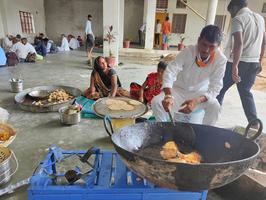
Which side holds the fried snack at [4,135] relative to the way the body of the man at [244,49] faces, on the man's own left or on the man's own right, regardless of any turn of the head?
on the man's own left

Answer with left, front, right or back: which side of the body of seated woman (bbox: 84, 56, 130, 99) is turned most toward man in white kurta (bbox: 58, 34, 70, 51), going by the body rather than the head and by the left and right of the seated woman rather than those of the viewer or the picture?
back

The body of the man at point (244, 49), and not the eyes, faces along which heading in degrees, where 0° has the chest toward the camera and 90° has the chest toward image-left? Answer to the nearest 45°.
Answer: approximately 135°

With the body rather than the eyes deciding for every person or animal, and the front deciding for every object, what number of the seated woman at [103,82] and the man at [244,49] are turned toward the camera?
1

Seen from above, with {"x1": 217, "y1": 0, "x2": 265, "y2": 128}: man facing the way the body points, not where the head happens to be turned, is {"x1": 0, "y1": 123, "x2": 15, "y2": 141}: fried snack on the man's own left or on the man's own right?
on the man's own left

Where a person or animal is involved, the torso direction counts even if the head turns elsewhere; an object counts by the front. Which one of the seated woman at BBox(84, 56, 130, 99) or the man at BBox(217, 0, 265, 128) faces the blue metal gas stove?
the seated woman

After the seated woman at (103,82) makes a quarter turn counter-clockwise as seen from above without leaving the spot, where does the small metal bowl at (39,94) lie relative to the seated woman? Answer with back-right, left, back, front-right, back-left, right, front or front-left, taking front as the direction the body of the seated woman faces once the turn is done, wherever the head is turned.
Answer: back

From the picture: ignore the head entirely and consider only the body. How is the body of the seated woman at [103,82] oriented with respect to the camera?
toward the camera

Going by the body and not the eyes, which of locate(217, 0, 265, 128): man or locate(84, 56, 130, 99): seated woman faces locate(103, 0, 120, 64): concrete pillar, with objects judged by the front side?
the man

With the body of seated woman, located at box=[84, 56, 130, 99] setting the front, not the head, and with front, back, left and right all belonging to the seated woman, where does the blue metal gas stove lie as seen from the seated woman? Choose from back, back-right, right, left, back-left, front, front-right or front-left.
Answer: front

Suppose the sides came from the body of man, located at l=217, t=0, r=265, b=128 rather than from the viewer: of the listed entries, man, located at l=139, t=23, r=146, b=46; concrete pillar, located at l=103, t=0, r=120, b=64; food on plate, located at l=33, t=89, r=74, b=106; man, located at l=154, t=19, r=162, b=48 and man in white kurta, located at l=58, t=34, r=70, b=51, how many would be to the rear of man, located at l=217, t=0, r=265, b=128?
0

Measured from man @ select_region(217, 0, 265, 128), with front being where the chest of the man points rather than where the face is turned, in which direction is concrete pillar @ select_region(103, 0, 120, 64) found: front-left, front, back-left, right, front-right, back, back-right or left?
front

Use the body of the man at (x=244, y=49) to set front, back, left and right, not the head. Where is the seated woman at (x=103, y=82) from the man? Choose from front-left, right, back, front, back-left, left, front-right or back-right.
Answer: front-left

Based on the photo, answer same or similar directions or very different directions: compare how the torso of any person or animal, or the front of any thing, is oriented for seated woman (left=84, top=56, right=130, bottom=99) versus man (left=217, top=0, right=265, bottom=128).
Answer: very different directions

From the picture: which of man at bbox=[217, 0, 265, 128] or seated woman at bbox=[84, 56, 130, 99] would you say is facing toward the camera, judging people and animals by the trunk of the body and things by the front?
the seated woman

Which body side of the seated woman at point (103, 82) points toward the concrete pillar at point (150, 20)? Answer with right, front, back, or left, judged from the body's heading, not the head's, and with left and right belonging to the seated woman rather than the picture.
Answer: back

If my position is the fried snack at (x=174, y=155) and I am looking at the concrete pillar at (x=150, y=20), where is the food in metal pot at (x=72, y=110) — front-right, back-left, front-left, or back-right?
front-left
